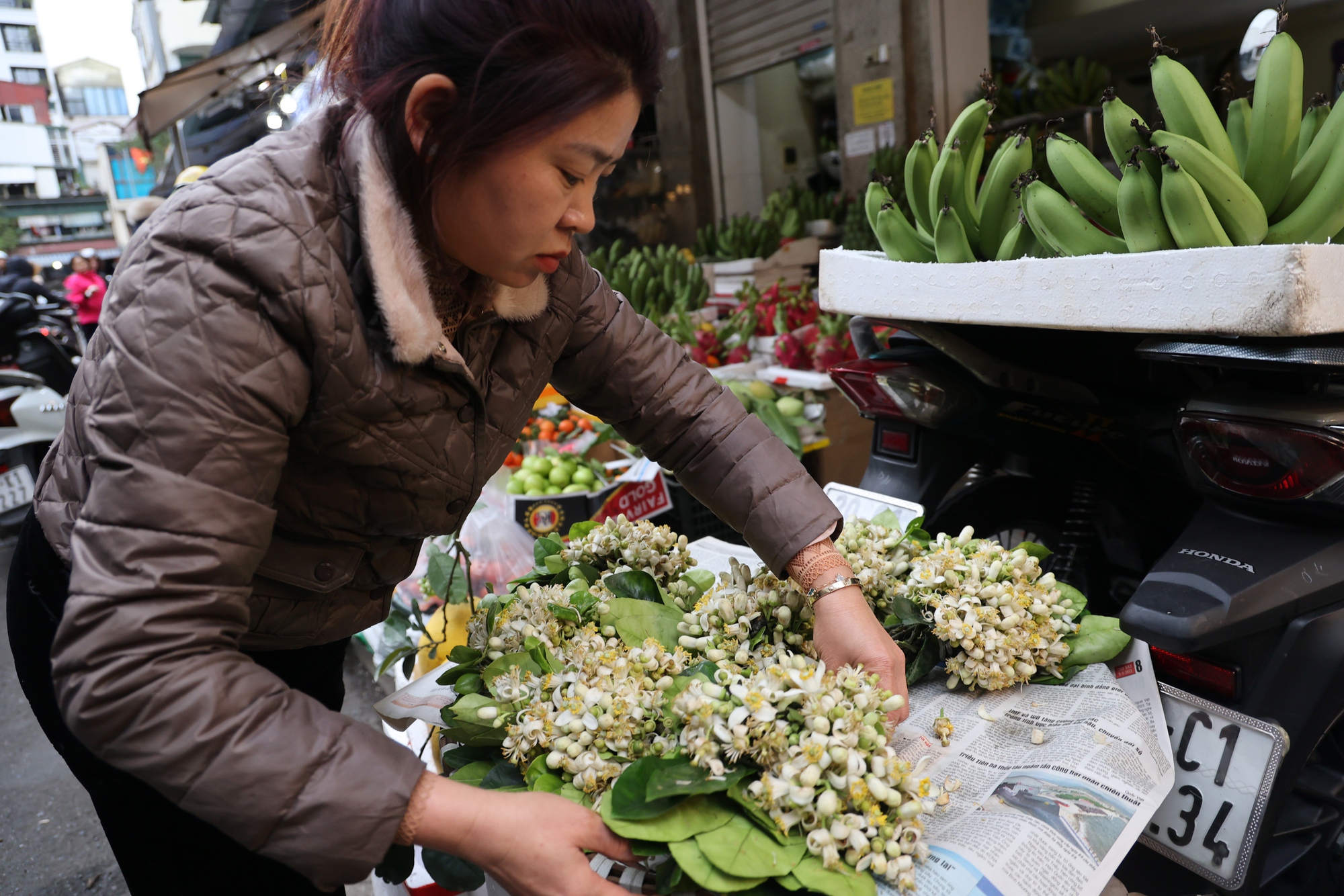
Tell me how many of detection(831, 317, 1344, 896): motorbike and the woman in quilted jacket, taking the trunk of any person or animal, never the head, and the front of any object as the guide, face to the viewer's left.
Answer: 0

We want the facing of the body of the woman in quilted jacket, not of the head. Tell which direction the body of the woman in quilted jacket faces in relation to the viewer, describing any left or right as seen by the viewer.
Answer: facing the viewer and to the right of the viewer

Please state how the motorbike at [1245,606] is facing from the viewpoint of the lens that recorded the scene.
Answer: facing away from the viewer and to the right of the viewer

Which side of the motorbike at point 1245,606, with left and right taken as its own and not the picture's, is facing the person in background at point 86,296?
left

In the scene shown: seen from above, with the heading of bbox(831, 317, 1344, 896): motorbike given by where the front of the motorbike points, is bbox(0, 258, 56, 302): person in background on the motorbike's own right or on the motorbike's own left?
on the motorbike's own left
